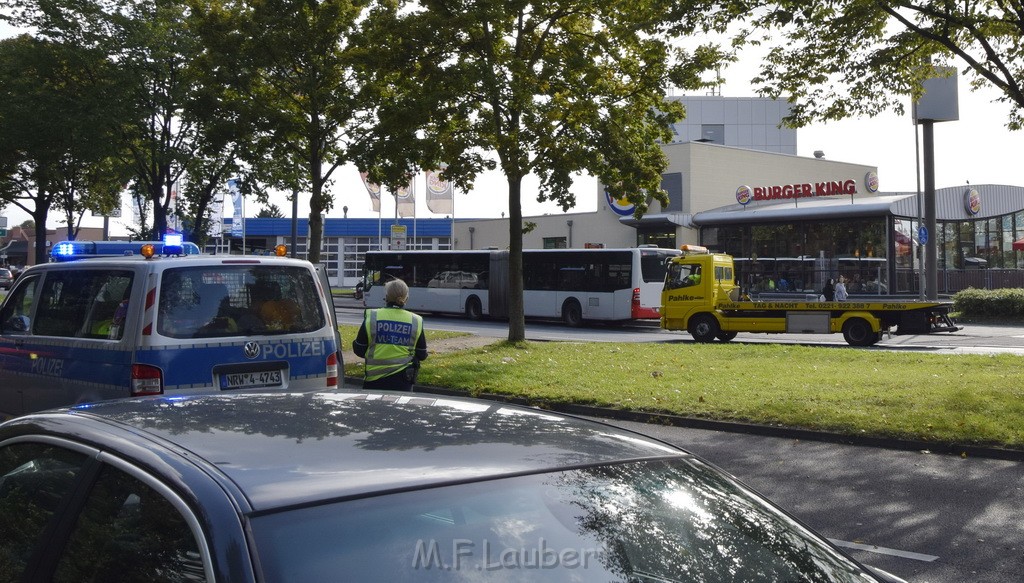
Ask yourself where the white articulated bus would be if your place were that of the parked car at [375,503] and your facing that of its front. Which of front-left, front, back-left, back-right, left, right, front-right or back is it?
back-left

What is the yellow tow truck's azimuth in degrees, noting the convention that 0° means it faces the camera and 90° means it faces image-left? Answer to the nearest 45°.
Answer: approximately 90°

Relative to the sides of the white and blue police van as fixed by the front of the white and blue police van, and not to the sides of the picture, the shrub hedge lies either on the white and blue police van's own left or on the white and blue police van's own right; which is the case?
on the white and blue police van's own right

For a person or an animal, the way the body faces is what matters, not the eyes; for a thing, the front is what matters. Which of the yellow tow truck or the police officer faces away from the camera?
the police officer

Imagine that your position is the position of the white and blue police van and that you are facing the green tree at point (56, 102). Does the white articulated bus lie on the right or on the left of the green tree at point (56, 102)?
right

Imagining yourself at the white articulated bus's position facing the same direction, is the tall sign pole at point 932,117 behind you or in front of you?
behind

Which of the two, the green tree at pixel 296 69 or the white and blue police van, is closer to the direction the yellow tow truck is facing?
the green tree

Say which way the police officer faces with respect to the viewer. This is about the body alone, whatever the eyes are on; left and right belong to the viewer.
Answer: facing away from the viewer

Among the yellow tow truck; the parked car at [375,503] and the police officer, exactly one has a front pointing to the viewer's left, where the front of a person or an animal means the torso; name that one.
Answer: the yellow tow truck

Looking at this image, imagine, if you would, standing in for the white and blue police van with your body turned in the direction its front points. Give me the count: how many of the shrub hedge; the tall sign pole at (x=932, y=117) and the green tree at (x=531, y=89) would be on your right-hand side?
3

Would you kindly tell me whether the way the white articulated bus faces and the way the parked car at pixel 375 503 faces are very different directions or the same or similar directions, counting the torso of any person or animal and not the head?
very different directions

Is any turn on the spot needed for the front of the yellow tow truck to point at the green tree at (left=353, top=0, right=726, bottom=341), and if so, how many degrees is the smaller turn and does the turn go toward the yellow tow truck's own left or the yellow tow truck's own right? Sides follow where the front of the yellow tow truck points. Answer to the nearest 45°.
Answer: approximately 45° to the yellow tow truck's own left
